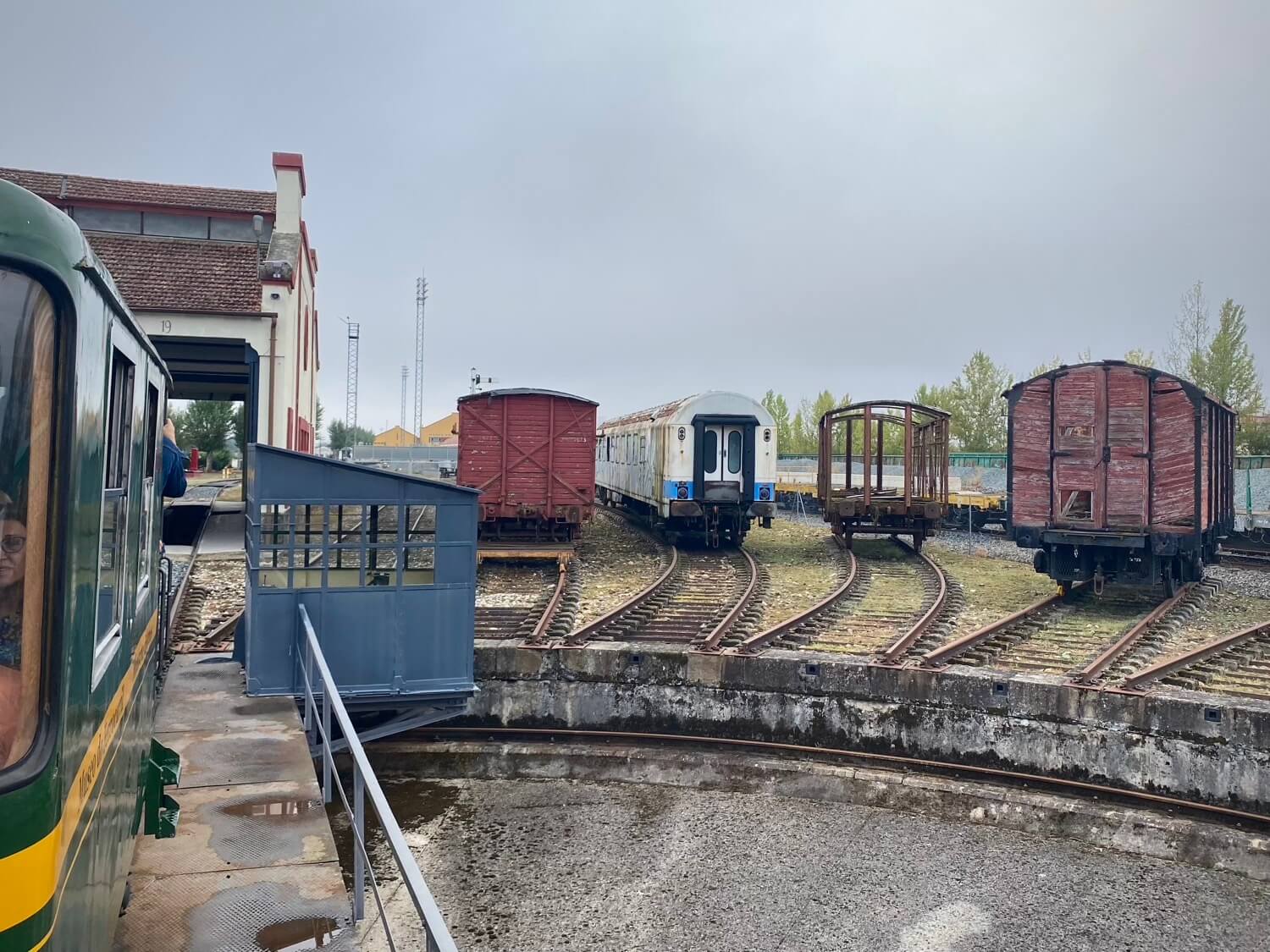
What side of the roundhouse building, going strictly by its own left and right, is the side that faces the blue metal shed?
front

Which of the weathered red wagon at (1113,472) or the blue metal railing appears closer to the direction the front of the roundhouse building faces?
the blue metal railing

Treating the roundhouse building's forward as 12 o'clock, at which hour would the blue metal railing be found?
The blue metal railing is roughly at 12 o'clock from the roundhouse building.

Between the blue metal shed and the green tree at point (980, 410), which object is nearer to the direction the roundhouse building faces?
the blue metal shed

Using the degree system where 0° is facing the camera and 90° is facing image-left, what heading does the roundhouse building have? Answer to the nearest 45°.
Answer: approximately 0°

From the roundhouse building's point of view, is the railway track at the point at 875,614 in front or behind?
in front

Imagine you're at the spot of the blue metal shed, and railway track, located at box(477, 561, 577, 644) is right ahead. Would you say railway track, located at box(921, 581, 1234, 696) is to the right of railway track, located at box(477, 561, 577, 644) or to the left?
right

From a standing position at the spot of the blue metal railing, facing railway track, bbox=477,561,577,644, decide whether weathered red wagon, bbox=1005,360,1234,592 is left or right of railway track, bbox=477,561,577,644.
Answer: right

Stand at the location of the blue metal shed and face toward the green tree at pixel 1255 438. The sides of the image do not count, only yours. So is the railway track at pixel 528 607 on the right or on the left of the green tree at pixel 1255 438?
left

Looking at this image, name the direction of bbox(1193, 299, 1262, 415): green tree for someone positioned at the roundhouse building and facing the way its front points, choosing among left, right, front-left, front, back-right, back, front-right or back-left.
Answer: left

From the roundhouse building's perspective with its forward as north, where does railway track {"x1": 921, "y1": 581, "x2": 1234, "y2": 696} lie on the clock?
The railway track is roughly at 11 o'clock from the roundhouse building.

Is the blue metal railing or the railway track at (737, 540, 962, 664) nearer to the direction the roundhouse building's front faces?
the blue metal railing

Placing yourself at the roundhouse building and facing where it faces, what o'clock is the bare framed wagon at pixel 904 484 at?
The bare framed wagon is roughly at 10 o'clock from the roundhouse building.

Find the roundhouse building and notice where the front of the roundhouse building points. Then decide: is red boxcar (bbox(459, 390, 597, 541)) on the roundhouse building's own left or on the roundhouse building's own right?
on the roundhouse building's own left

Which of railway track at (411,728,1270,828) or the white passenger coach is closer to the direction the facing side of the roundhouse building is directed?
the railway track

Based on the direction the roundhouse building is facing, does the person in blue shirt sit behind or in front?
in front
